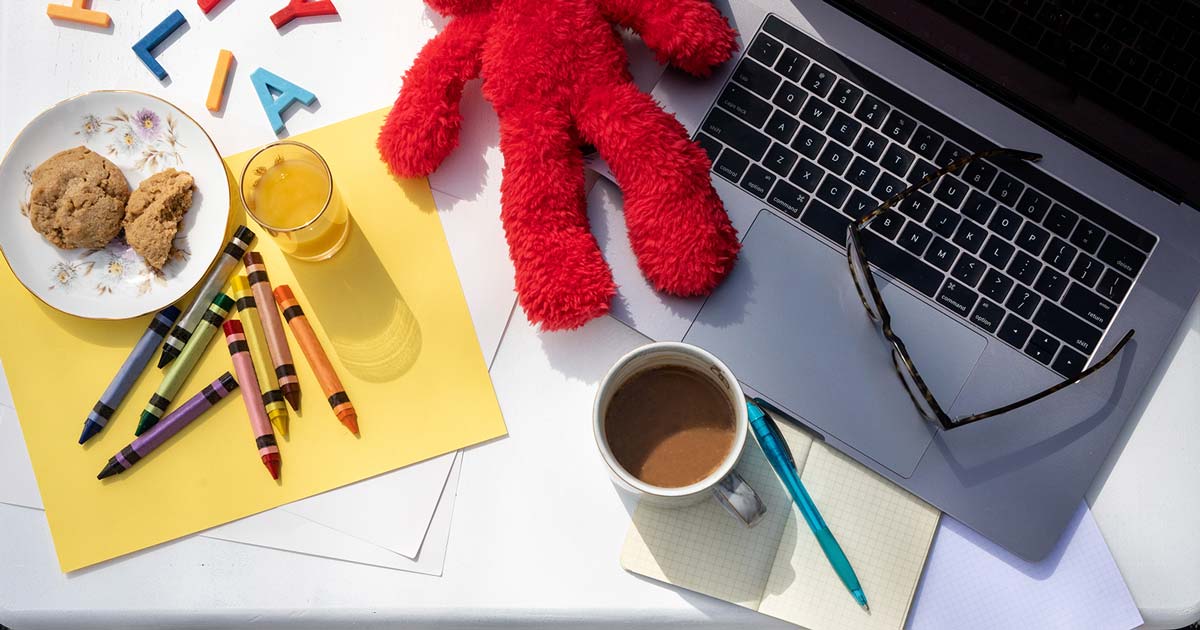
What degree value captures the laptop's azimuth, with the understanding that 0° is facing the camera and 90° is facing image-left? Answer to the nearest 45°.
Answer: approximately 45°

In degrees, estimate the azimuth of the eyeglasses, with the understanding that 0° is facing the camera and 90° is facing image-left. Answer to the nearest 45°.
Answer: approximately 45°
